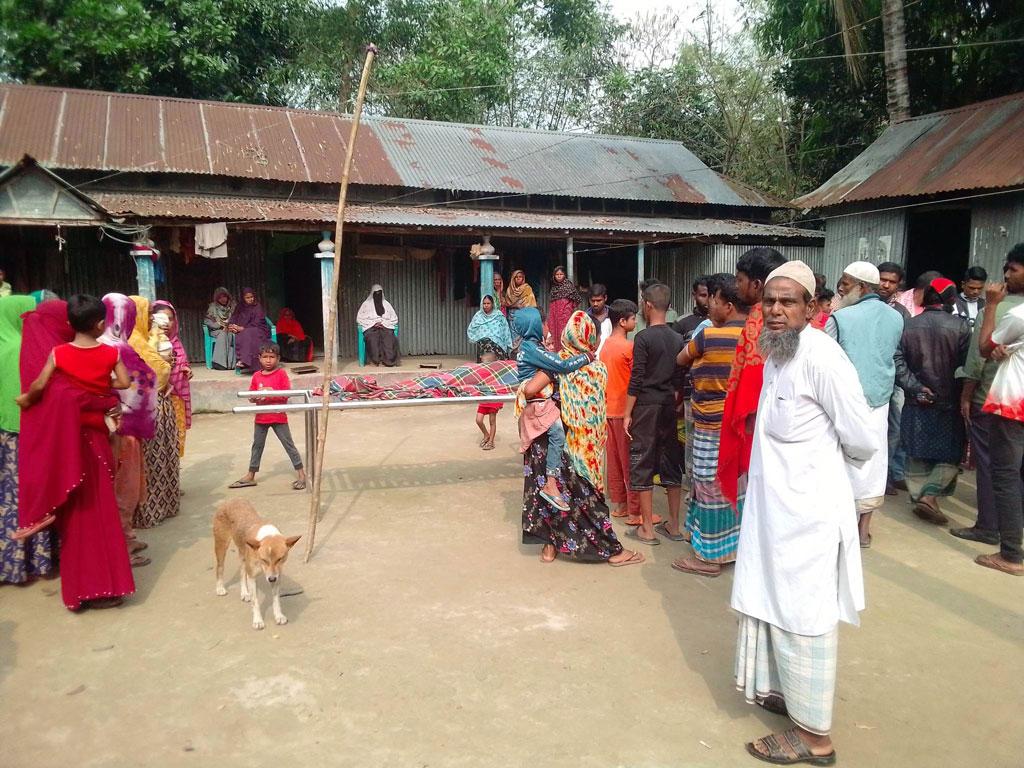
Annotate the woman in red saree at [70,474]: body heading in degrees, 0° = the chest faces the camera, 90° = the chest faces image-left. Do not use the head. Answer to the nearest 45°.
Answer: approximately 225°

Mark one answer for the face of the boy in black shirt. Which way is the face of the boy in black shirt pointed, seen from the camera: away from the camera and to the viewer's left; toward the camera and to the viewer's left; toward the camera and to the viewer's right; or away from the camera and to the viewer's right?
away from the camera and to the viewer's left

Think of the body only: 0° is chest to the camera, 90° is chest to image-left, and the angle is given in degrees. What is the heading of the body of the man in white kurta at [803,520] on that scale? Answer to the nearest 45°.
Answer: approximately 45°

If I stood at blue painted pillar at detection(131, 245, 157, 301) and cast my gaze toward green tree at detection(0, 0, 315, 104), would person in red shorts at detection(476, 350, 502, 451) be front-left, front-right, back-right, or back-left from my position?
back-right

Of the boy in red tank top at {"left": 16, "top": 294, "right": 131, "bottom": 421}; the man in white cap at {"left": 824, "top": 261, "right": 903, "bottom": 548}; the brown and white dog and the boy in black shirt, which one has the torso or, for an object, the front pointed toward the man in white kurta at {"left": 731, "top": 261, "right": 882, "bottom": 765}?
the brown and white dog

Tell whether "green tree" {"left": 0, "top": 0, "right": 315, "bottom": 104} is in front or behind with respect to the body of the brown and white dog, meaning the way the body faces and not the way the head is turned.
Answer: behind

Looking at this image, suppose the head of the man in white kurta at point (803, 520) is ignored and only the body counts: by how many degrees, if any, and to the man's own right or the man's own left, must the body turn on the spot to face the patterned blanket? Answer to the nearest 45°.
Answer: approximately 90° to the man's own right

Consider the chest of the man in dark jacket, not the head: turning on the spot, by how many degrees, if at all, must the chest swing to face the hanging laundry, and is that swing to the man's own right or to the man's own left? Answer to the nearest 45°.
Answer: approximately 90° to the man's own left

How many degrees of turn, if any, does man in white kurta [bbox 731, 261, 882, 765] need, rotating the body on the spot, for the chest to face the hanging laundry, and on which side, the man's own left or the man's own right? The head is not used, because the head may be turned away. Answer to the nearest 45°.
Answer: approximately 90° to the man's own right
